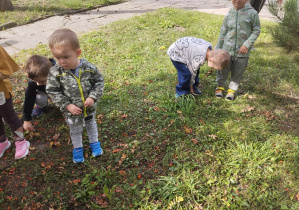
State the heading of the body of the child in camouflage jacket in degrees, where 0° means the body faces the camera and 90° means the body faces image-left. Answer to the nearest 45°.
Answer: approximately 0°

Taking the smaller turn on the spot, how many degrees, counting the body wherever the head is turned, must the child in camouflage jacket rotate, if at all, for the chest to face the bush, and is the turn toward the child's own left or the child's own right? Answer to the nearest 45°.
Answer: approximately 90° to the child's own left
